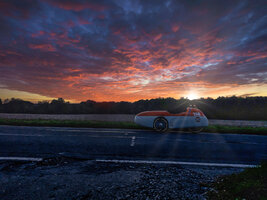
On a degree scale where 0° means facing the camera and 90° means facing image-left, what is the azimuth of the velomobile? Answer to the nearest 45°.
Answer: approximately 90°
